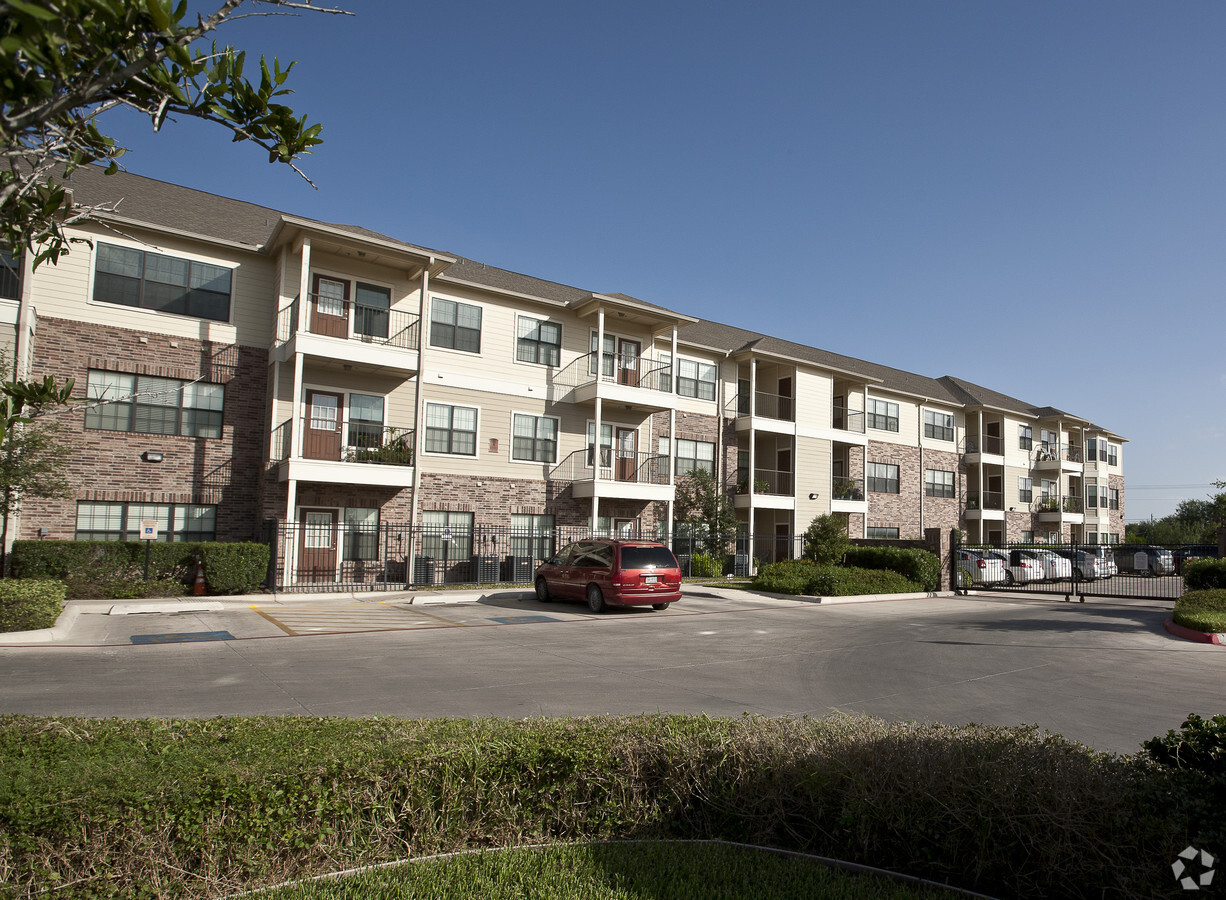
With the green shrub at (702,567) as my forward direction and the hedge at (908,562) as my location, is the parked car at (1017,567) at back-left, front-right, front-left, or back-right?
back-right

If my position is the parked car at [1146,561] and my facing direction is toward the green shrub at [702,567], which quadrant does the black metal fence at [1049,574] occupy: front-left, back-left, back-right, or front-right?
front-left

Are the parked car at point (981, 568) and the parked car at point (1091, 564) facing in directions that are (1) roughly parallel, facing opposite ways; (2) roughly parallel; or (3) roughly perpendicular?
roughly parallel

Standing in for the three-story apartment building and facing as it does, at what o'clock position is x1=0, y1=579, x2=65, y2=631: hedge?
The hedge is roughly at 2 o'clock from the three-story apartment building.

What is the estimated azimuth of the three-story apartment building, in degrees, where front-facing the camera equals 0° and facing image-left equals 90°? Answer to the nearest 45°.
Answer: approximately 315°
